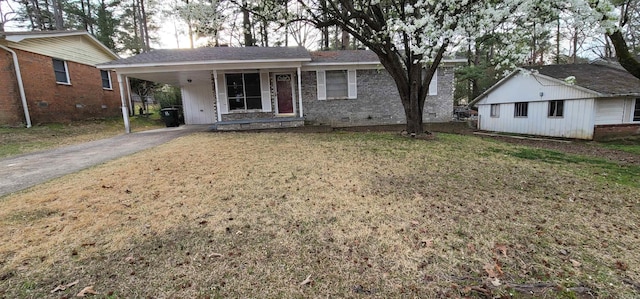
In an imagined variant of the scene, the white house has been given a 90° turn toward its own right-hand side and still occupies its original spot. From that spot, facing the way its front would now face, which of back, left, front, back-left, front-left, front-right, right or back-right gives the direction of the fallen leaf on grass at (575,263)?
front-left

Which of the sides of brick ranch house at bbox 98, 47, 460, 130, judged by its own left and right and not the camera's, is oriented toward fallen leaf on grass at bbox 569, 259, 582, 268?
front

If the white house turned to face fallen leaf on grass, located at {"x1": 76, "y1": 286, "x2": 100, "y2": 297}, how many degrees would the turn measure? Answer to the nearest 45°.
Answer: approximately 45° to its right

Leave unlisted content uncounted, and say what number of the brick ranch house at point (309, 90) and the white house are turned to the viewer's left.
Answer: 0

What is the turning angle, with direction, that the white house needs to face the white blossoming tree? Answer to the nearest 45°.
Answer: approximately 45° to its right

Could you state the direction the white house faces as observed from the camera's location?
facing the viewer and to the right of the viewer

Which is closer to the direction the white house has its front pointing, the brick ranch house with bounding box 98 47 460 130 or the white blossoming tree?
the white blossoming tree

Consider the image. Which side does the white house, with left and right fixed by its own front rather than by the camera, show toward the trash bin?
right

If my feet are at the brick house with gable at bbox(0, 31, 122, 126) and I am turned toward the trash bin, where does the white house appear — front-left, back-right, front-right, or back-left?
front-right

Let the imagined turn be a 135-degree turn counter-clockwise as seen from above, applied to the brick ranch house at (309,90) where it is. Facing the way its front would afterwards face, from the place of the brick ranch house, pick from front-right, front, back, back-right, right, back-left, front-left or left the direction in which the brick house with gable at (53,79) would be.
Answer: back-left

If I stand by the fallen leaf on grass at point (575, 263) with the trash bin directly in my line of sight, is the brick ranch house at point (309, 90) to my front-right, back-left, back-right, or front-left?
front-right

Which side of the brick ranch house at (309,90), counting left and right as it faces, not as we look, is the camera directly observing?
front
